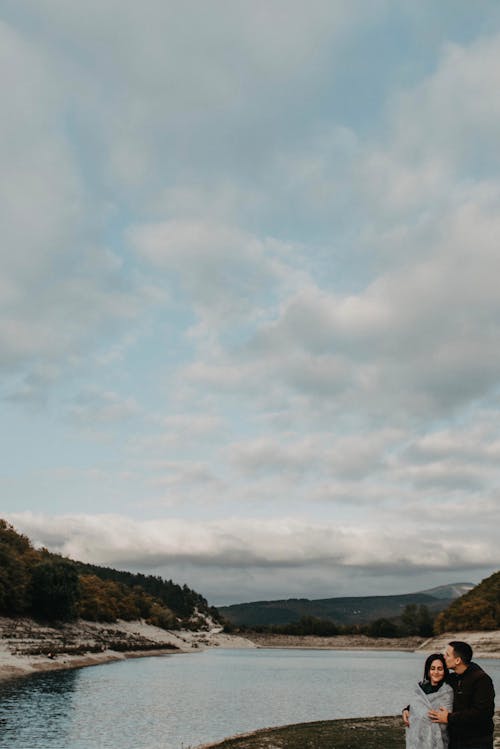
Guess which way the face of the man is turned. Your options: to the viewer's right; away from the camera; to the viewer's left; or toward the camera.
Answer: to the viewer's left

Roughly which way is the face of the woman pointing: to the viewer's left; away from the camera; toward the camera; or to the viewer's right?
toward the camera

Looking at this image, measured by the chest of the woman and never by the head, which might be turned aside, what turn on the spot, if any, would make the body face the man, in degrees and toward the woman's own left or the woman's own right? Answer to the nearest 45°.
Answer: approximately 45° to the woman's own left

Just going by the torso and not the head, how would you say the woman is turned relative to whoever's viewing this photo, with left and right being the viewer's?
facing the viewer and to the right of the viewer
